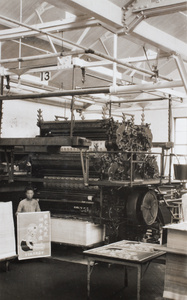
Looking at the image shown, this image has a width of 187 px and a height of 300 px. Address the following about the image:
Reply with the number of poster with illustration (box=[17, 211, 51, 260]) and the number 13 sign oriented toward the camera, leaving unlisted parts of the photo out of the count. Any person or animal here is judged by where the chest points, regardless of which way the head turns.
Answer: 2

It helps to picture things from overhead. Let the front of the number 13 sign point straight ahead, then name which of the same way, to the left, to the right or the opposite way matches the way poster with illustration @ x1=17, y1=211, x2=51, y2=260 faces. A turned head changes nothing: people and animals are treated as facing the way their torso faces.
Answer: the same way

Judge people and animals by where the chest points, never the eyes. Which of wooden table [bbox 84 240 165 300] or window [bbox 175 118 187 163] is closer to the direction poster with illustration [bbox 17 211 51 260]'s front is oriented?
the wooden table

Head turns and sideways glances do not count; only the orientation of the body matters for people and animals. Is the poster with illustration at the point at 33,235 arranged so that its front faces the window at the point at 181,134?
no

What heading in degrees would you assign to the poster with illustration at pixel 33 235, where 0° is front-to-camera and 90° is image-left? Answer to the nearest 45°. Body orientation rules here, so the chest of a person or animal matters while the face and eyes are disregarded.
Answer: approximately 0°

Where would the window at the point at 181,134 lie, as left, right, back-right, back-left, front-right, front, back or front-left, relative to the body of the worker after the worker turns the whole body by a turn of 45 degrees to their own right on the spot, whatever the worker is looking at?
back

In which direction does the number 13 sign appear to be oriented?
toward the camera

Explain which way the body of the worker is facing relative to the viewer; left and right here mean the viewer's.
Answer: facing the viewer

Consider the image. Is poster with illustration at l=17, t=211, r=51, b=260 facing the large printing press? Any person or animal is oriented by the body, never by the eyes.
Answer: no
